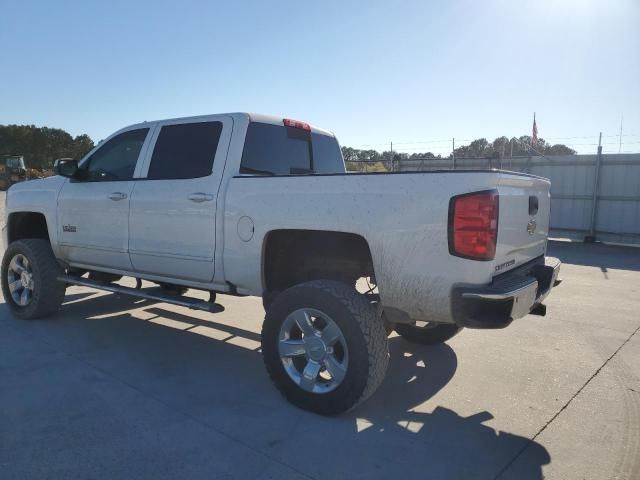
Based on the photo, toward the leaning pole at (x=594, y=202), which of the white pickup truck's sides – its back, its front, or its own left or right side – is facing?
right

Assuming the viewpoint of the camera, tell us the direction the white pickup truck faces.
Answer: facing away from the viewer and to the left of the viewer
